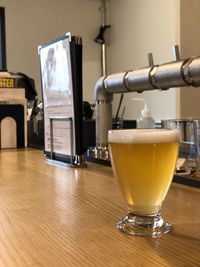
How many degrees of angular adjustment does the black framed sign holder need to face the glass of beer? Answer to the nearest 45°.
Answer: approximately 45° to its left

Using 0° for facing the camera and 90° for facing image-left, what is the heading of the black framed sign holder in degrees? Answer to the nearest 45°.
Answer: approximately 45°
